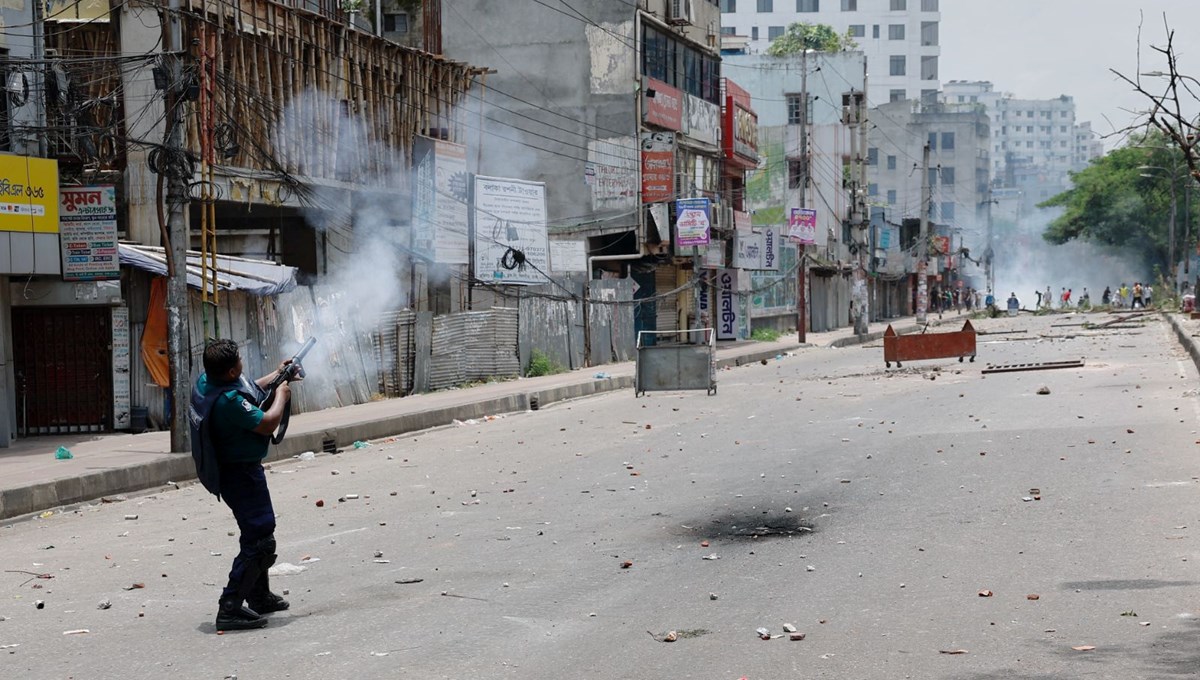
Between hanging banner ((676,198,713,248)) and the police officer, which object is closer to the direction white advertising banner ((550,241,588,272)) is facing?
the police officer

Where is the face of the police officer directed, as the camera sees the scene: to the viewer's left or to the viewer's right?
to the viewer's right

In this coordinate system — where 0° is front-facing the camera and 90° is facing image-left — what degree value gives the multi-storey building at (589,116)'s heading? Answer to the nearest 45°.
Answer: approximately 315°

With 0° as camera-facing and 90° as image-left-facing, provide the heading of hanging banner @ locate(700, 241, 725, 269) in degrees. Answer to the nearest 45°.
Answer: approximately 0°

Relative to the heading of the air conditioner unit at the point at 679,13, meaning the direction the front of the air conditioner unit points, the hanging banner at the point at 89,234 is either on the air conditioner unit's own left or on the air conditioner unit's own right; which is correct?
on the air conditioner unit's own right

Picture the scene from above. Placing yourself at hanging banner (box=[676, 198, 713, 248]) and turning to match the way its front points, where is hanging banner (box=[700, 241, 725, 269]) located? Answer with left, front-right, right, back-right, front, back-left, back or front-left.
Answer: back
